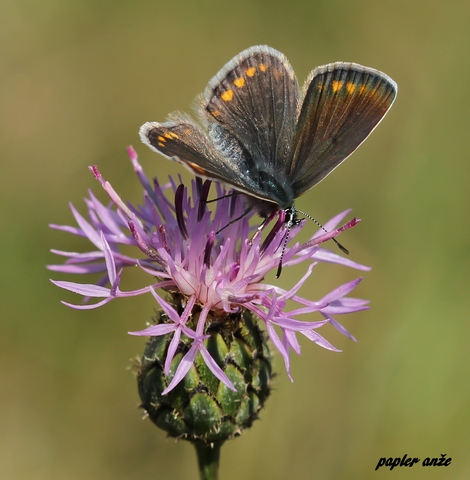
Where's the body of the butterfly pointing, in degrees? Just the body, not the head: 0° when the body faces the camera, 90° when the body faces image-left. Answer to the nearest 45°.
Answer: approximately 315°
